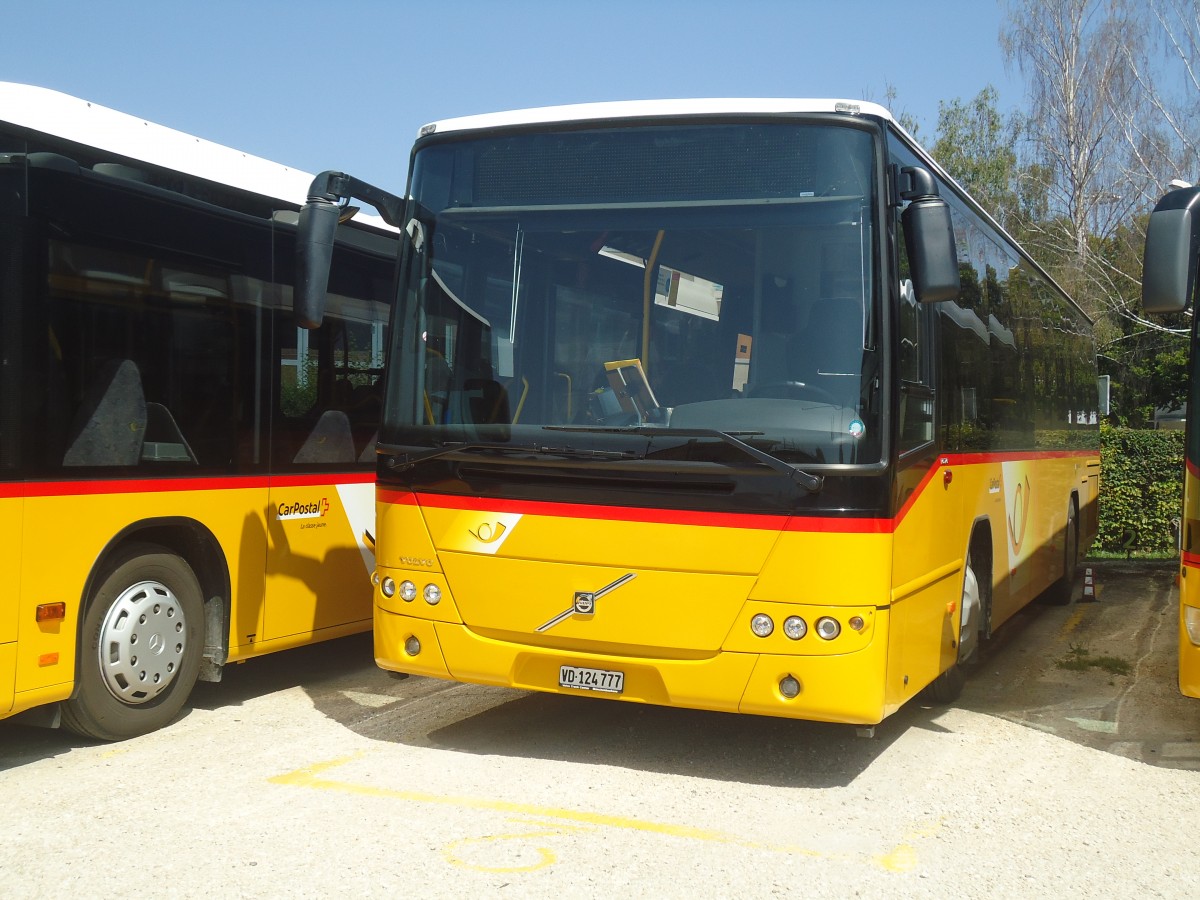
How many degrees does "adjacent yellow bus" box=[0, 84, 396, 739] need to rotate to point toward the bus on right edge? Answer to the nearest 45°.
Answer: approximately 90° to its left

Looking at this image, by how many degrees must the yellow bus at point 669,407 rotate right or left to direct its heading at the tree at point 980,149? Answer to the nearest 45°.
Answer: approximately 135° to its right

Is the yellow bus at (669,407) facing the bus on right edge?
no

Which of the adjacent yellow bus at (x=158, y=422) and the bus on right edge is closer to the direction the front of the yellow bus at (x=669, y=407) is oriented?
the adjacent yellow bus

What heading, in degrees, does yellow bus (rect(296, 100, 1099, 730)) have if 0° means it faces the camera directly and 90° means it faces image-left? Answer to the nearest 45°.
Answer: approximately 45°

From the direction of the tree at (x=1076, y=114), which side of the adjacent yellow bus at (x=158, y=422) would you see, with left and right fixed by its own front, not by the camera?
back

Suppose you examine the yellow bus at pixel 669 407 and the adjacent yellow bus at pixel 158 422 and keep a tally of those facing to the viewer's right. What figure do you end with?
0

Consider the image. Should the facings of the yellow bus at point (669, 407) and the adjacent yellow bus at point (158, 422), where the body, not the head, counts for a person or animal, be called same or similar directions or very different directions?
same or similar directions

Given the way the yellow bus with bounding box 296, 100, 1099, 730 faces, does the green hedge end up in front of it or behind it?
behind

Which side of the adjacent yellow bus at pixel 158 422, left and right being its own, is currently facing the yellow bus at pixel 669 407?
left

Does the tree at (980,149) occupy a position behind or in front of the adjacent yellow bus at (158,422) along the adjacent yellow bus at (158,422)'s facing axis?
behind

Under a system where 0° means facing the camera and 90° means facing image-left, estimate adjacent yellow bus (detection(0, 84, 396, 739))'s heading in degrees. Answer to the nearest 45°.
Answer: approximately 45°

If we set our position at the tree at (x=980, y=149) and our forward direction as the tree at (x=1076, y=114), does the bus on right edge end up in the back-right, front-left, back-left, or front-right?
front-right

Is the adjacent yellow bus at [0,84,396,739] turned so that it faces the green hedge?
no

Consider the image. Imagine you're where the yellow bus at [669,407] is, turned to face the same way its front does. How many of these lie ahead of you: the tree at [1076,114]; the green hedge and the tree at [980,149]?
0
